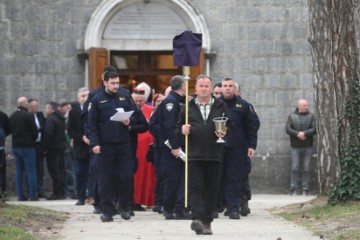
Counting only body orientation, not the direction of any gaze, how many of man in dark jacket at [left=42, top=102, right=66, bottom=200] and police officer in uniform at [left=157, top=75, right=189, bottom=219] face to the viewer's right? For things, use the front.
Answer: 1
